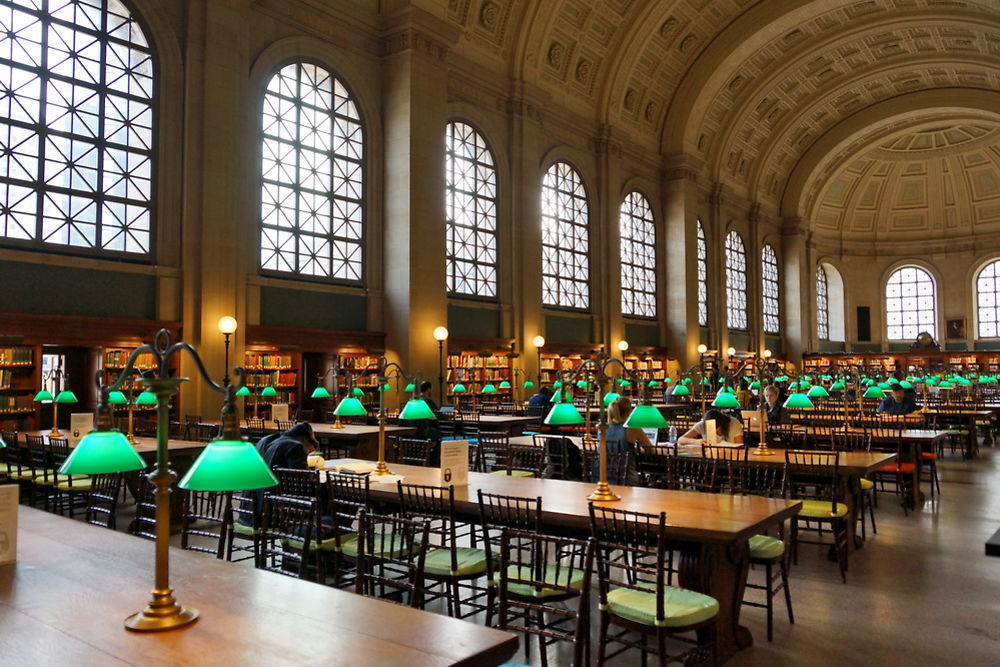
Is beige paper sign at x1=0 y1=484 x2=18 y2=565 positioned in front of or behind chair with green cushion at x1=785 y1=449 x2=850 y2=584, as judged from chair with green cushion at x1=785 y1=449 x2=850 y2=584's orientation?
behind

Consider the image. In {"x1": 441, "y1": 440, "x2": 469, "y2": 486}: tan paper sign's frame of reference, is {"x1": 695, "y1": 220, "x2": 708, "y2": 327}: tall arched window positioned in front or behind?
behind

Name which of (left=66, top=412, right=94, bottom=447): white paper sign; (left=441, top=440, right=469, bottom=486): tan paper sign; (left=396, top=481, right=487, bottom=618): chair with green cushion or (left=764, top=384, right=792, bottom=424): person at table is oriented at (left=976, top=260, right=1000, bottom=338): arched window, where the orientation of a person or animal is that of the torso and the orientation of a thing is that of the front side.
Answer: the chair with green cushion

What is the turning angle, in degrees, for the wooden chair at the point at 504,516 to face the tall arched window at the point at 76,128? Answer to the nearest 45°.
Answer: approximately 90° to its left

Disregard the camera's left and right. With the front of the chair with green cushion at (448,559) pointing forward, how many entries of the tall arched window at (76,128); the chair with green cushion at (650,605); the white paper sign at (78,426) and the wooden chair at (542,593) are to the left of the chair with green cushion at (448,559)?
2

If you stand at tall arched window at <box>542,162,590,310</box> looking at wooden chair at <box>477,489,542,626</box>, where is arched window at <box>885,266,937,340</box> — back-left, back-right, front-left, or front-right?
back-left

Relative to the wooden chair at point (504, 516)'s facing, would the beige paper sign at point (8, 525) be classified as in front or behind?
behind

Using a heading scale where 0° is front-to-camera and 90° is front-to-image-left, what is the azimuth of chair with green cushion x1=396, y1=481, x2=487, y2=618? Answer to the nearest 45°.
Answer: approximately 225°
